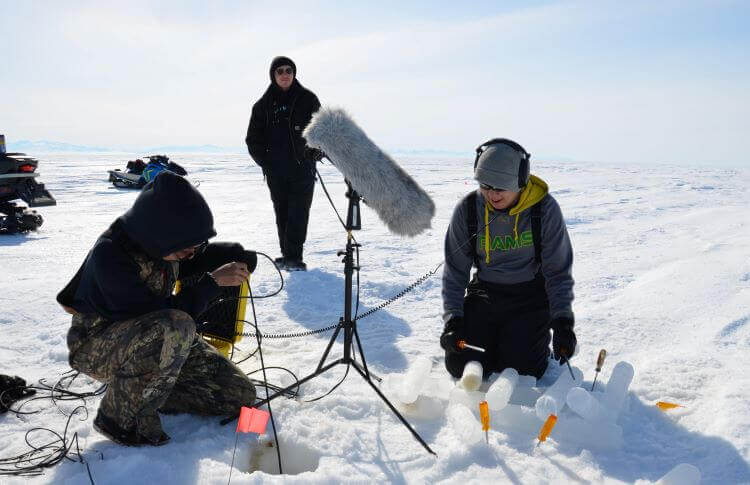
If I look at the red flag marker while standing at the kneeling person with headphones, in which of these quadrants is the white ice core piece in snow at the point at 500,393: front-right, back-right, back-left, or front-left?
front-left

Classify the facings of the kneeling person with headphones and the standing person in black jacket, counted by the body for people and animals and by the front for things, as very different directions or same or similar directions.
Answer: same or similar directions

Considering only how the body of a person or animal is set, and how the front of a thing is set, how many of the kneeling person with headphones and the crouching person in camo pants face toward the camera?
1

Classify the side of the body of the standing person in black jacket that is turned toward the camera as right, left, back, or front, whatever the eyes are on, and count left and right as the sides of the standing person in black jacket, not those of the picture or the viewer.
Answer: front

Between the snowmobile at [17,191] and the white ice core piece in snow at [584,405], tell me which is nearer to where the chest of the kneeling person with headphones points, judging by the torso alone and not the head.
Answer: the white ice core piece in snow

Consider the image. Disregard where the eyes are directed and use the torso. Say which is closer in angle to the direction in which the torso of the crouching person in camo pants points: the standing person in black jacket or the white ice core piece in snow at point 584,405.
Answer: the white ice core piece in snow

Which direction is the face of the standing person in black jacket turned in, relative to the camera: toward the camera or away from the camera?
toward the camera

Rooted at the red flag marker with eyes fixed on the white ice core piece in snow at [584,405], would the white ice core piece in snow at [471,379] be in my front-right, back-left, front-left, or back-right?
front-left

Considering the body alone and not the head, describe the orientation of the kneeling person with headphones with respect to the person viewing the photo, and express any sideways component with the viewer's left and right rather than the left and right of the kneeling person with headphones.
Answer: facing the viewer

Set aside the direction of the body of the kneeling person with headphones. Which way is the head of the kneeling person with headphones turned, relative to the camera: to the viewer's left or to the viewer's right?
to the viewer's left

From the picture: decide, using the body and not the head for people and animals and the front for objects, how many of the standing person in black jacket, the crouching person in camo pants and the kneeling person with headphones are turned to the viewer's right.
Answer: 1

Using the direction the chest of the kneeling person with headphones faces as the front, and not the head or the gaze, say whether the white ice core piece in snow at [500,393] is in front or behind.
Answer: in front

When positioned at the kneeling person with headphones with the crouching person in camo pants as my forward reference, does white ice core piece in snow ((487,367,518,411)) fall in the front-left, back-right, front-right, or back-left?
front-left

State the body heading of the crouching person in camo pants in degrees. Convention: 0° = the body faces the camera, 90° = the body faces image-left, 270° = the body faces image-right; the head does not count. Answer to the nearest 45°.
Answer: approximately 270°

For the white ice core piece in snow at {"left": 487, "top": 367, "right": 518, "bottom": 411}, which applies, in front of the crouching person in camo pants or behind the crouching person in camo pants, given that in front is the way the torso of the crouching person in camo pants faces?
in front
